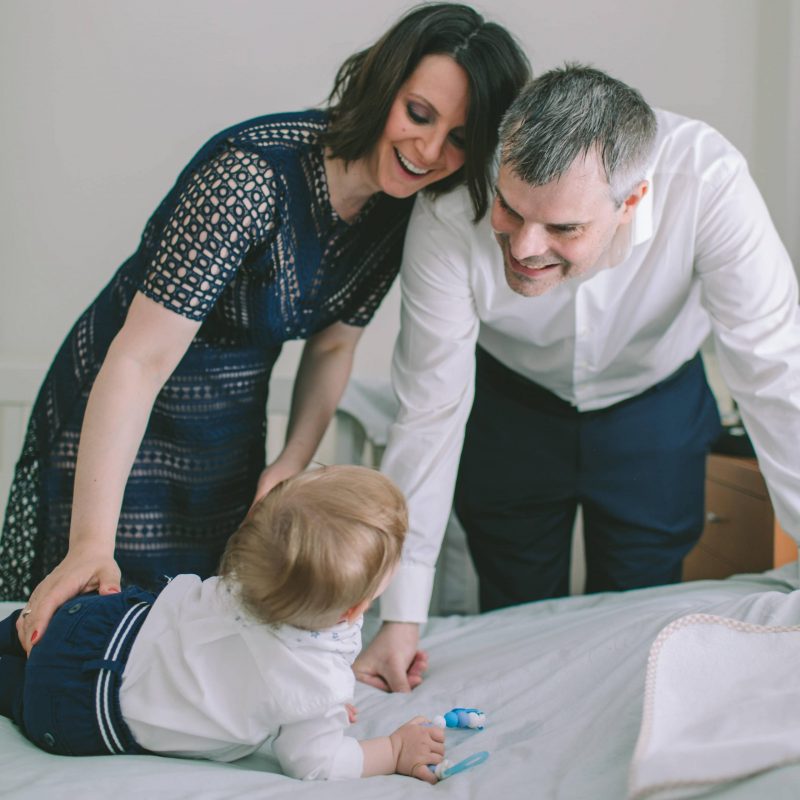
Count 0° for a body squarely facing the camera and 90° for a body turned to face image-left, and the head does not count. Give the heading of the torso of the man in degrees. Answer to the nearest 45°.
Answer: approximately 0°

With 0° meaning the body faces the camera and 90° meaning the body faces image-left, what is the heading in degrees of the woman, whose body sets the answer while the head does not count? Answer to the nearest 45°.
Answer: approximately 315°

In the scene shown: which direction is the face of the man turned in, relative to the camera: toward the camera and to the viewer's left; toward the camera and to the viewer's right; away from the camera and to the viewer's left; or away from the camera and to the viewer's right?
toward the camera and to the viewer's left

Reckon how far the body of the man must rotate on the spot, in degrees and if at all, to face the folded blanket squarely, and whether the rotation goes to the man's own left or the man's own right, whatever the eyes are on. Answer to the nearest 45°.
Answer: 0° — they already face it

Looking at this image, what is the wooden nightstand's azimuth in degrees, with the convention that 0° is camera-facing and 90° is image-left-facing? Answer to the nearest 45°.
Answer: approximately 45°

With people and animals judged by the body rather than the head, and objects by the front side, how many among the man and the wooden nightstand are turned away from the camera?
0

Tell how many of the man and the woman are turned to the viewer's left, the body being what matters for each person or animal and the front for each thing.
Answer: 0

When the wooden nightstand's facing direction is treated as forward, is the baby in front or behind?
in front
